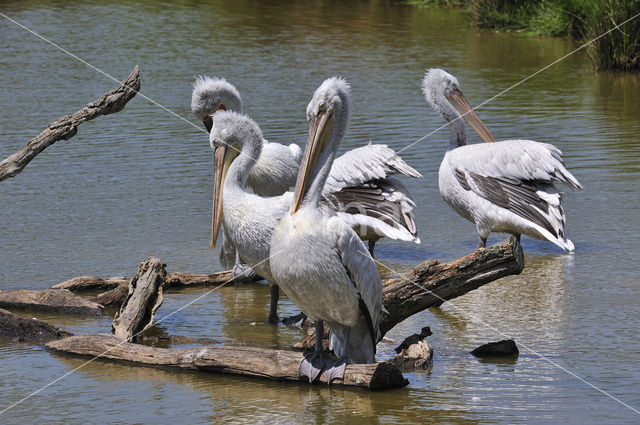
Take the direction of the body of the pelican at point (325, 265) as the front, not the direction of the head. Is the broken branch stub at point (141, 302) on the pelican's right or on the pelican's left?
on the pelican's right

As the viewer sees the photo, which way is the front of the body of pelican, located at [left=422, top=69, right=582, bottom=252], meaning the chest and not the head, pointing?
to the viewer's left

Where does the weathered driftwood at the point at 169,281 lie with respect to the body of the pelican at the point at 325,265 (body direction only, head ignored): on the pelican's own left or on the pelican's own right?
on the pelican's own right

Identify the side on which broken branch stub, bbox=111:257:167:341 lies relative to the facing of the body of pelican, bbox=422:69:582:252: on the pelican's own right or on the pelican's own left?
on the pelican's own left

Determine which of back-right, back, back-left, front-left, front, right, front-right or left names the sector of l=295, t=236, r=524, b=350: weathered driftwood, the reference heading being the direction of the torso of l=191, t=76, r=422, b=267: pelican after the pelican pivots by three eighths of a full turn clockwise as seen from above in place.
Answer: back-right

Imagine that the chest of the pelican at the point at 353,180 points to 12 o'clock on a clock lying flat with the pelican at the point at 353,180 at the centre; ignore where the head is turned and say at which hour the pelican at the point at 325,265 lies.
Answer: the pelican at the point at 325,265 is roughly at 9 o'clock from the pelican at the point at 353,180.

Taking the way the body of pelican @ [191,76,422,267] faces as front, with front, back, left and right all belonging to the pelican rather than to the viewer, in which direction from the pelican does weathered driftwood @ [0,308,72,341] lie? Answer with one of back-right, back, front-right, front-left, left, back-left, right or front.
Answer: front-left

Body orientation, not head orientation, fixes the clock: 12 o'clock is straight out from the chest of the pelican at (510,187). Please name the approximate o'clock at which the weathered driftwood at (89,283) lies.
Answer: The weathered driftwood is roughly at 11 o'clock from the pelican.

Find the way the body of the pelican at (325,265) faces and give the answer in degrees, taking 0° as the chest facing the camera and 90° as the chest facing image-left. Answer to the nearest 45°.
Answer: approximately 45°
